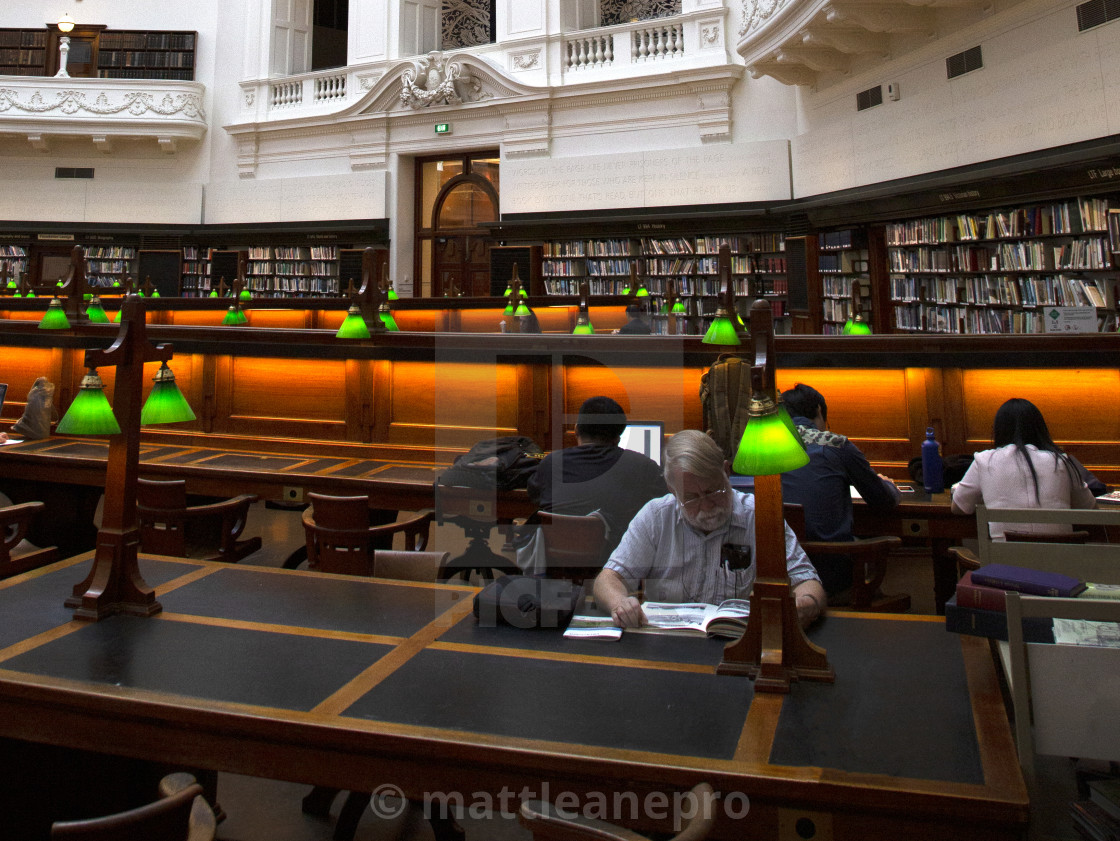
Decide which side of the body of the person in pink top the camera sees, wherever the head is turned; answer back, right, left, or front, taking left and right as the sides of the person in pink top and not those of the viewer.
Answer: back

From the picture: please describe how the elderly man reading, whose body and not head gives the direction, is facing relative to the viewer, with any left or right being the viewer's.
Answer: facing the viewer

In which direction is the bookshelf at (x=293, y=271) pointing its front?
toward the camera

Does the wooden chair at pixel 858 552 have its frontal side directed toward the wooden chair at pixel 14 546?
no

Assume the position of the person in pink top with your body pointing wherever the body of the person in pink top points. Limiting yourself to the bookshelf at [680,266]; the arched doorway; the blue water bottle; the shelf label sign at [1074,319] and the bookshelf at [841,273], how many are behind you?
0

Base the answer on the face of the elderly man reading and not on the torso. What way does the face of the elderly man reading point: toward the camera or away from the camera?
toward the camera

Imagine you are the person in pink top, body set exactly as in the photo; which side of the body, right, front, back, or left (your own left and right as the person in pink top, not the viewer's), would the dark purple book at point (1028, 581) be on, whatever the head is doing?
back

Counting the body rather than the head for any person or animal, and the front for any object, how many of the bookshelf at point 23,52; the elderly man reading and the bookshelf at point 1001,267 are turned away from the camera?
0

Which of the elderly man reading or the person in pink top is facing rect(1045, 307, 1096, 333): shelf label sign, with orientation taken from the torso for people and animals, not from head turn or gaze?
the person in pink top

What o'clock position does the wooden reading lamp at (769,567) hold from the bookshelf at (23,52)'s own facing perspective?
The wooden reading lamp is roughly at 12 o'clock from the bookshelf.

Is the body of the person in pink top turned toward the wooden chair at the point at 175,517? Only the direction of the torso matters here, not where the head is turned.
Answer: no

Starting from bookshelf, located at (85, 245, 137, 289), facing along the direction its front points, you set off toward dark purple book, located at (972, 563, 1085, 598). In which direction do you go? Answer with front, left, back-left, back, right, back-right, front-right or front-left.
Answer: front

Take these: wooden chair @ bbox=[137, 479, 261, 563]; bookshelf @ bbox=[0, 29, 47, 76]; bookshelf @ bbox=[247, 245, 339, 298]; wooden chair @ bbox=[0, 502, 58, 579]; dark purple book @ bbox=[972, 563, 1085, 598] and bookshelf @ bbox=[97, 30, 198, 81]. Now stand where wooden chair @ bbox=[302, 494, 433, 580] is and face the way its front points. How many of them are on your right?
1

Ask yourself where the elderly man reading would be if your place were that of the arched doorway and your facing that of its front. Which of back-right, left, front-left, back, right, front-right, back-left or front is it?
front

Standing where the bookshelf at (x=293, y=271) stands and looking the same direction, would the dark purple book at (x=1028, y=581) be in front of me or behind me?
in front

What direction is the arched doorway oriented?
toward the camera

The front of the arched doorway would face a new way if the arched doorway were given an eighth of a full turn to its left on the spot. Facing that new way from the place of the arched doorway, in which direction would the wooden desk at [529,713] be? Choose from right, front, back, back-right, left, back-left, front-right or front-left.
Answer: front-right

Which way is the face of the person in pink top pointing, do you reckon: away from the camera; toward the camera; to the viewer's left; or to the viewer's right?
away from the camera

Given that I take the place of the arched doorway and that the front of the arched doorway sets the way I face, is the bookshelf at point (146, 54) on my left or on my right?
on my right

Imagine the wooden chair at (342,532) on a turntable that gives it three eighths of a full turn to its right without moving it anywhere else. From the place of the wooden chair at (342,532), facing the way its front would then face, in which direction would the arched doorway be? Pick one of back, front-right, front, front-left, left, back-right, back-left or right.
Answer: back

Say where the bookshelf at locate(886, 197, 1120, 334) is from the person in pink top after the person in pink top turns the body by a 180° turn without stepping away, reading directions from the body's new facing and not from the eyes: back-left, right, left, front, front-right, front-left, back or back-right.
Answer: back

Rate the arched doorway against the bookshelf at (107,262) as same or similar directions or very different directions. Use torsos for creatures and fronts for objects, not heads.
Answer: same or similar directions
